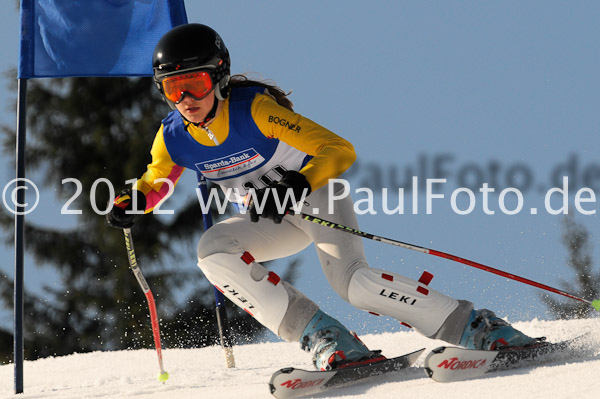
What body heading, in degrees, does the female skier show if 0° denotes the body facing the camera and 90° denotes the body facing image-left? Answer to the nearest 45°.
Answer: approximately 45°

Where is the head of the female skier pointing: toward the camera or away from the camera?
toward the camera

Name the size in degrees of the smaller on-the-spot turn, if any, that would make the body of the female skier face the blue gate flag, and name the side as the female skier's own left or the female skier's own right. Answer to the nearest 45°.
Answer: approximately 90° to the female skier's own right

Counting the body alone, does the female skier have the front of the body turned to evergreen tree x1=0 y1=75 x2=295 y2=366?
no
